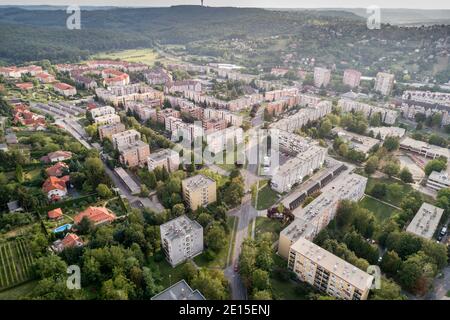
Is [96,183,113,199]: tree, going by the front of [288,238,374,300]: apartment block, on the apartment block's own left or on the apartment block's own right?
on the apartment block's own right

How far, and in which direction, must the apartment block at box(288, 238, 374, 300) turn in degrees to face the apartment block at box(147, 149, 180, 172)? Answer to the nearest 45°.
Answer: approximately 90° to its right

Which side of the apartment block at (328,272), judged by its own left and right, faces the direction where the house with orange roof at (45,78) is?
right

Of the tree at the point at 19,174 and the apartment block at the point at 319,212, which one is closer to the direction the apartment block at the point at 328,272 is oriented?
the tree

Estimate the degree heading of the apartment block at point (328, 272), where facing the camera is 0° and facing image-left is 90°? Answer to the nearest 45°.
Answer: approximately 45°

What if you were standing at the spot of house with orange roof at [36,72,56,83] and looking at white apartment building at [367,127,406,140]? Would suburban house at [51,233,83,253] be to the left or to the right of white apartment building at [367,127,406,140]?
right

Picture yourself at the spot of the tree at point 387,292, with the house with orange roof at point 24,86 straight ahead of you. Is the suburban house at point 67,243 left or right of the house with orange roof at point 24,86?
left

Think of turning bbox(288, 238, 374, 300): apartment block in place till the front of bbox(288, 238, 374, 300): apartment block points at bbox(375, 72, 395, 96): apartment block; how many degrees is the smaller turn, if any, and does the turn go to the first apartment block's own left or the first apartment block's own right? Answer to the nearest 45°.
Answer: approximately 135° to the first apartment block's own right

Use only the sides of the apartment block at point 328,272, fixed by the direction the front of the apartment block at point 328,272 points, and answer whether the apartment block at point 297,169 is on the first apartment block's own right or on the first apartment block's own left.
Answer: on the first apartment block's own right

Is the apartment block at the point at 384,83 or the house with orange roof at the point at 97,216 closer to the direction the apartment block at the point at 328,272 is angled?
the house with orange roof

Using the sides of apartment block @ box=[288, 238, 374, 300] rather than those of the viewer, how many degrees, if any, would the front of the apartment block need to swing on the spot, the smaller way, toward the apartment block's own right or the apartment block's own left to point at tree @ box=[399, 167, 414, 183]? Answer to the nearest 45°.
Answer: approximately 135° to the apartment block's own right
